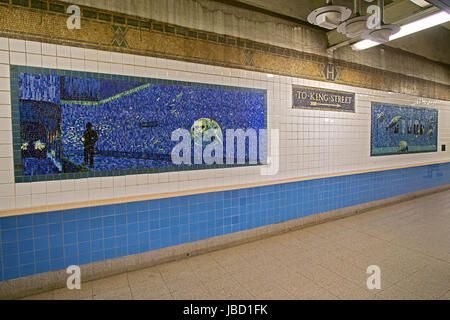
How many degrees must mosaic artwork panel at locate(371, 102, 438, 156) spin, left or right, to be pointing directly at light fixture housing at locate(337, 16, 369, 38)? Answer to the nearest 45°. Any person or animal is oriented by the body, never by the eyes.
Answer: approximately 45° to its right

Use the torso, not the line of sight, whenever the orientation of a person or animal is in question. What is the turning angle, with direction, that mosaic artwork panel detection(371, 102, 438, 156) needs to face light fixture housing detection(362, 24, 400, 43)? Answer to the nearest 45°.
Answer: approximately 45° to its right

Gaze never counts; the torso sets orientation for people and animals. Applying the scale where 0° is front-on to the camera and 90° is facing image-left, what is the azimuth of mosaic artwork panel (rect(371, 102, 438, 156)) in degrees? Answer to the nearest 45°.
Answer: approximately 315°

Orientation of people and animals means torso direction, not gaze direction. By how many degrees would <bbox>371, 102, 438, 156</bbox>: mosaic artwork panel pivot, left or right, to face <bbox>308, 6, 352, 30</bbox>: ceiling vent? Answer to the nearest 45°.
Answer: approximately 45° to its right
